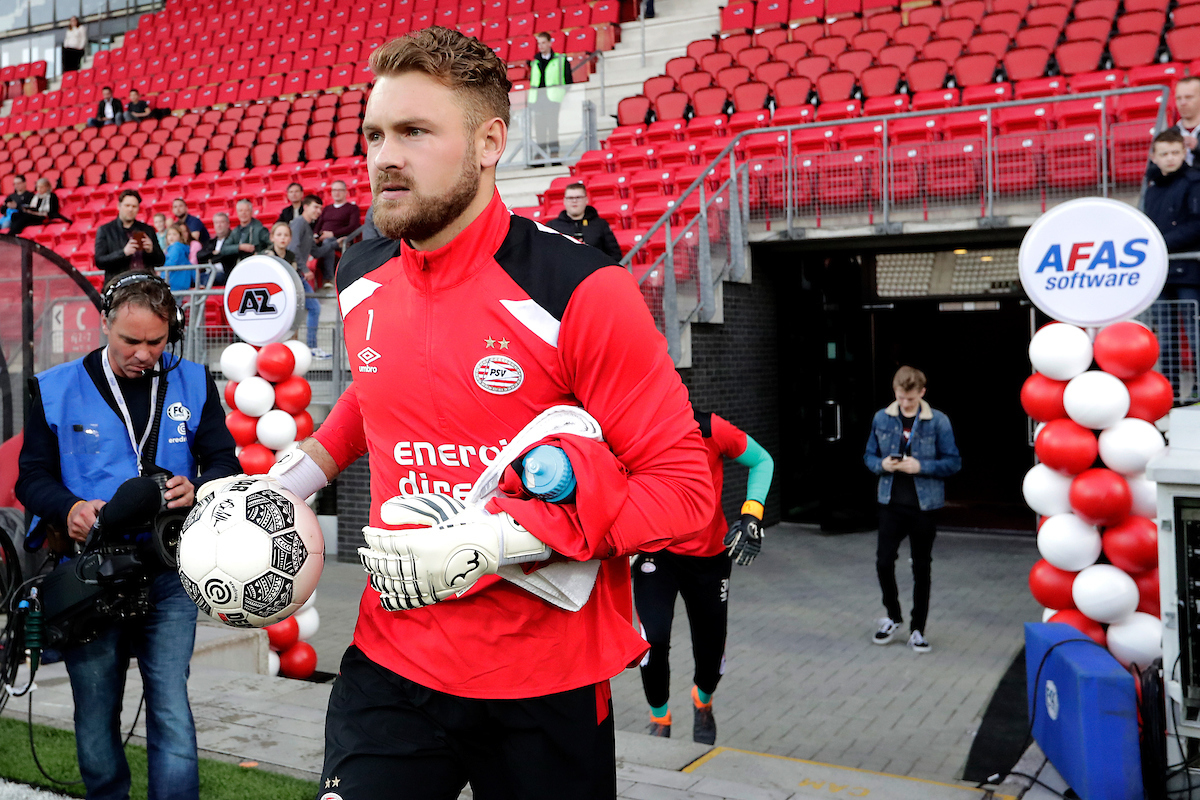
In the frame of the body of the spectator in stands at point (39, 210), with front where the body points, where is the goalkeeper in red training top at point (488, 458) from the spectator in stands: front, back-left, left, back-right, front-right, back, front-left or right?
front-left

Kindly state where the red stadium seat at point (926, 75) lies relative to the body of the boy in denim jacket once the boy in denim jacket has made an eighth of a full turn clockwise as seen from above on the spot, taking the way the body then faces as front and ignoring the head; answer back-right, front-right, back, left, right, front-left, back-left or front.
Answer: back-right

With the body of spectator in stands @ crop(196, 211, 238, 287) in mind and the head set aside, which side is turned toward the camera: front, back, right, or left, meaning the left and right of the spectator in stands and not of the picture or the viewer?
front

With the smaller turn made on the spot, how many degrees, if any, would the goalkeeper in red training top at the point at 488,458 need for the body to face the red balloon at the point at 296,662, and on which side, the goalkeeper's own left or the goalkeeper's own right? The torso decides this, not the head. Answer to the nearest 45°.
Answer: approximately 135° to the goalkeeper's own right

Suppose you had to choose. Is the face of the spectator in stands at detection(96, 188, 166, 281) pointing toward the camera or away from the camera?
toward the camera

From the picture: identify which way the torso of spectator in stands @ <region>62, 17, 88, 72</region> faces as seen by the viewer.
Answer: toward the camera

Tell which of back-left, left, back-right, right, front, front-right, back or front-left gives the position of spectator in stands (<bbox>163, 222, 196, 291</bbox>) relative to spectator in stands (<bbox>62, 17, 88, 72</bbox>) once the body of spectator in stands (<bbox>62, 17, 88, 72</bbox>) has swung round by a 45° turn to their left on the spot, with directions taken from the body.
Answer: front-right

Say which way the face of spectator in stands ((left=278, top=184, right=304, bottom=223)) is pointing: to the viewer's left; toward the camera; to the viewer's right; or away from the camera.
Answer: toward the camera

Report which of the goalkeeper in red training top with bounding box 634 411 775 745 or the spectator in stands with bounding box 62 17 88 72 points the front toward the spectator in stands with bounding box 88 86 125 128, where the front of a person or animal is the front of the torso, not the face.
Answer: the spectator in stands with bounding box 62 17 88 72

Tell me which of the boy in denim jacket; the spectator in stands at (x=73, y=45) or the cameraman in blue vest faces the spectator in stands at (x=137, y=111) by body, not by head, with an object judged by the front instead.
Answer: the spectator in stands at (x=73, y=45)

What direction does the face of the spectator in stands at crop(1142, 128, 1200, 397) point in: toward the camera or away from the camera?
toward the camera

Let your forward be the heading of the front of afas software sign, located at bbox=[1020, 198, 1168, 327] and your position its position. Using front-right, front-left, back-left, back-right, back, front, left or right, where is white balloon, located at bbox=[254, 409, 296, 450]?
right
